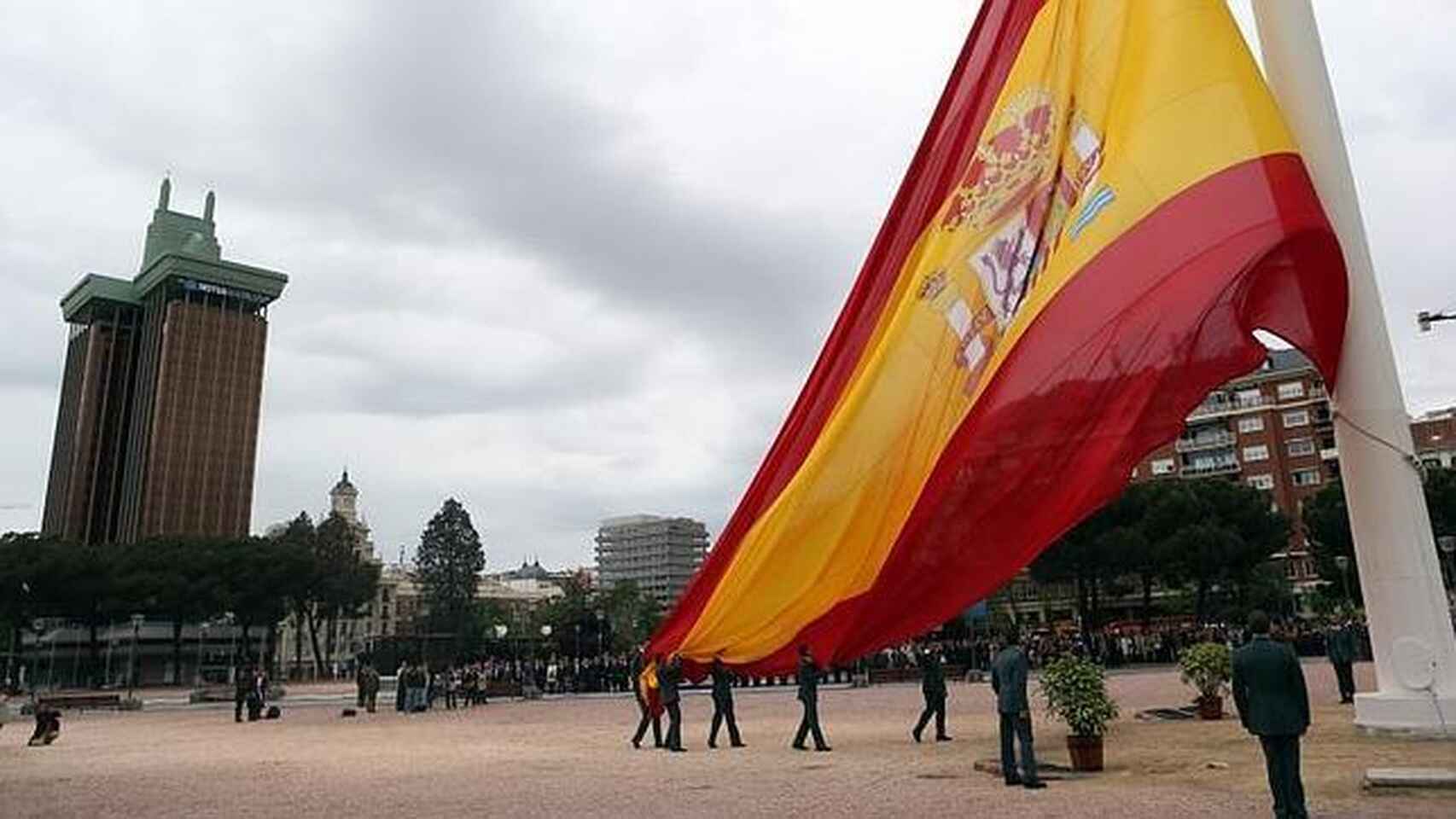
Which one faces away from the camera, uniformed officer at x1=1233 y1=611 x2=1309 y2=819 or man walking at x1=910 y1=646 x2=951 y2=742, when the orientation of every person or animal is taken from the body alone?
the uniformed officer

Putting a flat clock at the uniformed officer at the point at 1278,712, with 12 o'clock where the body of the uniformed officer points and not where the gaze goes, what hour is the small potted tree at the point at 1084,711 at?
The small potted tree is roughly at 11 o'clock from the uniformed officer.

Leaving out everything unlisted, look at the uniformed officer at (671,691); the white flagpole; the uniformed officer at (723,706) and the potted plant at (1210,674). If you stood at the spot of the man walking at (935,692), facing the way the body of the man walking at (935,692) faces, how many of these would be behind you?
2

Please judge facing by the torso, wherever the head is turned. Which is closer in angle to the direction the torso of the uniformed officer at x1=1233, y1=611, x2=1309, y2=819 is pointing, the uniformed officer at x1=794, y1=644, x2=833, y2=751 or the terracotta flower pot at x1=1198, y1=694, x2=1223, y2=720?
the terracotta flower pot

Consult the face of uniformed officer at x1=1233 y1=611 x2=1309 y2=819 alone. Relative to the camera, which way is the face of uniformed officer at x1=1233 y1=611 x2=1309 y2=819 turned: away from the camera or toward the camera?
away from the camera

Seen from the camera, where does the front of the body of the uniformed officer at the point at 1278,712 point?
away from the camera
